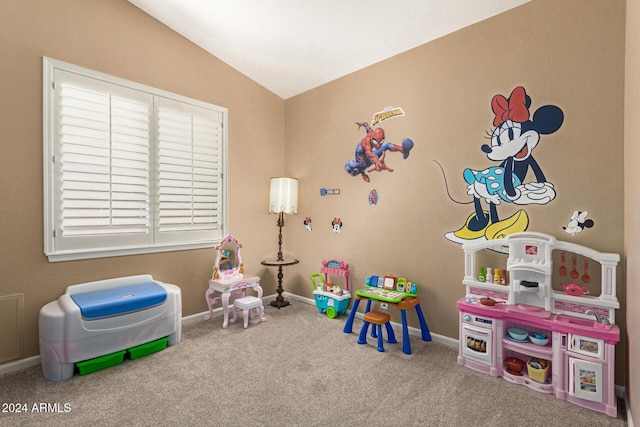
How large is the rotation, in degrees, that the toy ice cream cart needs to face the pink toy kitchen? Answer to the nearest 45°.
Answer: approximately 90° to its left

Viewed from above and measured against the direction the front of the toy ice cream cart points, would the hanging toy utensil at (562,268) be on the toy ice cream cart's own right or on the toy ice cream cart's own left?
on the toy ice cream cart's own left

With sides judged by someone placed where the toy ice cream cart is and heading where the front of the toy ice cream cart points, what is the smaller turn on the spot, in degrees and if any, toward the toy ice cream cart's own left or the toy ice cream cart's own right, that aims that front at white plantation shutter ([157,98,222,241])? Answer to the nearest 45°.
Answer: approximately 45° to the toy ice cream cart's own right

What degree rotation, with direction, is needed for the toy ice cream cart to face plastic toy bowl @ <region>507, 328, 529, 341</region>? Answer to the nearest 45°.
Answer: approximately 90° to its left

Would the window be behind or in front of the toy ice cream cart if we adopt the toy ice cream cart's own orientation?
in front

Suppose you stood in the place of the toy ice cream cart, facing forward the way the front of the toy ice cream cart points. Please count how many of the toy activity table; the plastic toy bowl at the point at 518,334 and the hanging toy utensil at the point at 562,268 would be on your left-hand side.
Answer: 3

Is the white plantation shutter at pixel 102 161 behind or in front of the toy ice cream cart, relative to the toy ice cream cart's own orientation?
in front

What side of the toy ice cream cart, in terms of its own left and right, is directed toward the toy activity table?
left

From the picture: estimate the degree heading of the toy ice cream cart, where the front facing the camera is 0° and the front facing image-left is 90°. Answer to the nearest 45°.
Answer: approximately 45°

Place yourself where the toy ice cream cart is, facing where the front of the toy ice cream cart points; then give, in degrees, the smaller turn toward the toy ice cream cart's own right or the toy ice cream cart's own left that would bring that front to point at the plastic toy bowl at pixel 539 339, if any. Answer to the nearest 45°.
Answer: approximately 90° to the toy ice cream cart's own left

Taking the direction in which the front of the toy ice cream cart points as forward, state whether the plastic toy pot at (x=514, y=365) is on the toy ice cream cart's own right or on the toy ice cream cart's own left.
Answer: on the toy ice cream cart's own left

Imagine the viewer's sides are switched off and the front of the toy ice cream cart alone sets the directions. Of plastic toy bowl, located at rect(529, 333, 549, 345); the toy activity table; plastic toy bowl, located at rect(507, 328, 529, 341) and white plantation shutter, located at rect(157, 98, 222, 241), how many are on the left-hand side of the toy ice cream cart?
3

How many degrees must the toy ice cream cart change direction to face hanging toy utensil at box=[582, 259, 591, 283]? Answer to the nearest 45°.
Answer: approximately 90° to its left
